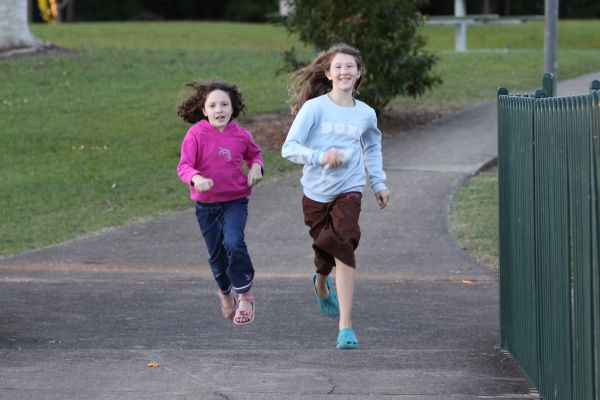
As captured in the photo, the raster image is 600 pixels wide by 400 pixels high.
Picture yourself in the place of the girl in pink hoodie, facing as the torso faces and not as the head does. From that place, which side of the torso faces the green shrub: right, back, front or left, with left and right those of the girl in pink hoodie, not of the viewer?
back

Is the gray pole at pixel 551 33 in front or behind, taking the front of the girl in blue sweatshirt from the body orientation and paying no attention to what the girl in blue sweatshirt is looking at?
behind

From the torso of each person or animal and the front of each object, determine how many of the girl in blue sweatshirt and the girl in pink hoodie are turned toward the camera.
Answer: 2

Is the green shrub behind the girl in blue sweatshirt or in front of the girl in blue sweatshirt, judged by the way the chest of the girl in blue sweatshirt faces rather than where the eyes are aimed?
behind

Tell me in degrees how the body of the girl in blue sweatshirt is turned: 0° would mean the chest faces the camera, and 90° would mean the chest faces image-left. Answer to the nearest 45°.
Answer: approximately 0°

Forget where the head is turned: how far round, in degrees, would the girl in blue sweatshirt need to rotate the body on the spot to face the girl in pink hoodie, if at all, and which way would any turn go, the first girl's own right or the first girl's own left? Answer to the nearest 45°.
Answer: approximately 135° to the first girl's own right

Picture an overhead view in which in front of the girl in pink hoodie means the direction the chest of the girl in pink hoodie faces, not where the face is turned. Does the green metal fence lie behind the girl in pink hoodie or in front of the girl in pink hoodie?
in front

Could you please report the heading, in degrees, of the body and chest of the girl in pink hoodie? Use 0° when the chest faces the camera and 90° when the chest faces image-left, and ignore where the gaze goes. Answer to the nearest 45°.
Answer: approximately 0°
